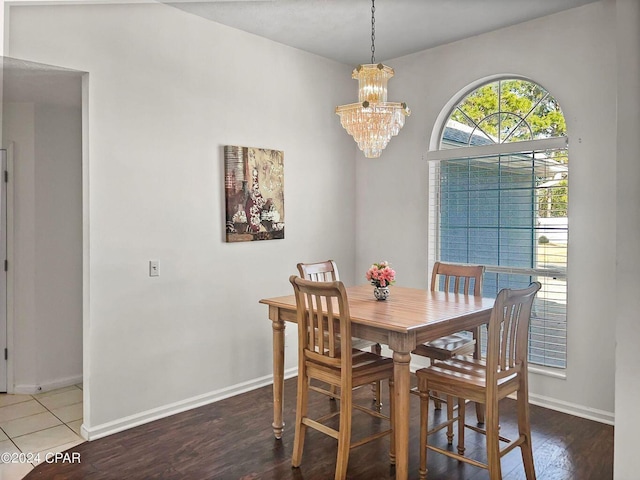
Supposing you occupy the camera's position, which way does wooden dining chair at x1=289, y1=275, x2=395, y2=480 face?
facing away from the viewer and to the right of the viewer

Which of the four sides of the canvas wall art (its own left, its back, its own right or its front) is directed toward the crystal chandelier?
front

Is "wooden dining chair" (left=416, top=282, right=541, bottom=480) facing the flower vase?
yes

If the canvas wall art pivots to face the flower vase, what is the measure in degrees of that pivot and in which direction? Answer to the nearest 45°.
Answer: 0° — it already faces it

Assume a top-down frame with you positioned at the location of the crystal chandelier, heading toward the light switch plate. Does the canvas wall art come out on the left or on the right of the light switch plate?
right

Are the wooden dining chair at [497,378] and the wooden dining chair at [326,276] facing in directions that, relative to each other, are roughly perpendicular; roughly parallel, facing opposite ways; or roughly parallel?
roughly parallel, facing opposite ways

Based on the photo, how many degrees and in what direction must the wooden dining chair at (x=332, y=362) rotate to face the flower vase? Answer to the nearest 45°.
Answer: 0° — it already faces it

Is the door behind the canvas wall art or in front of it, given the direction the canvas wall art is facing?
behind

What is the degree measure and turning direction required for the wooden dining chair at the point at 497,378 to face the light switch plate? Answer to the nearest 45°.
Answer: approximately 45° to its left

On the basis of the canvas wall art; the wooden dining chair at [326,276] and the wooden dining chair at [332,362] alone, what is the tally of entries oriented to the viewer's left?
0

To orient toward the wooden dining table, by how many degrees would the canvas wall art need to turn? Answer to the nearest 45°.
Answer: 0° — it already faces it

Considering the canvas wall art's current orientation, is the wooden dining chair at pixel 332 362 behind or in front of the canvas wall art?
in front

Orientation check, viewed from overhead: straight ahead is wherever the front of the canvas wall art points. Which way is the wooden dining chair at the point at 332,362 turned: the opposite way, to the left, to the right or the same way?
to the left

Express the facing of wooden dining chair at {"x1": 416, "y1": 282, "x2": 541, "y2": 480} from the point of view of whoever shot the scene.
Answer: facing away from the viewer and to the left of the viewer

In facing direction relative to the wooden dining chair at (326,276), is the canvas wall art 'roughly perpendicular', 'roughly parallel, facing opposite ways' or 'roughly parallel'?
roughly parallel

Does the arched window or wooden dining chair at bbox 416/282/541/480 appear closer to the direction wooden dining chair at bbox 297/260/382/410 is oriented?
the wooden dining chair
